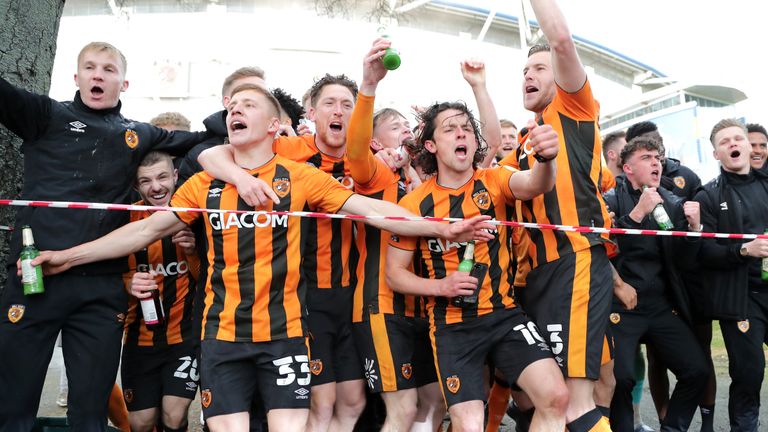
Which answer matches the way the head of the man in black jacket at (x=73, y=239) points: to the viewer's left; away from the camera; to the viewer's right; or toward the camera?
toward the camera

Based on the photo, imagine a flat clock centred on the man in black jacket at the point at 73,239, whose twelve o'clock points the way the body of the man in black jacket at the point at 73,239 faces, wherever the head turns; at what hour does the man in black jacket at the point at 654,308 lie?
the man in black jacket at the point at 654,308 is roughly at 9 o'clock from the man in black jacket at the point at 73,239.

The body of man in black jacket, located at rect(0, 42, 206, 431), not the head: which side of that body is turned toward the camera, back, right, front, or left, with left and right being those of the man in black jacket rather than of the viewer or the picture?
front

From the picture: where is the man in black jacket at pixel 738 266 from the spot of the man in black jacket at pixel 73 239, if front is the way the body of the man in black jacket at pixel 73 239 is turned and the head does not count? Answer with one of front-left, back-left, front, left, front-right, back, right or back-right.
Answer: left
